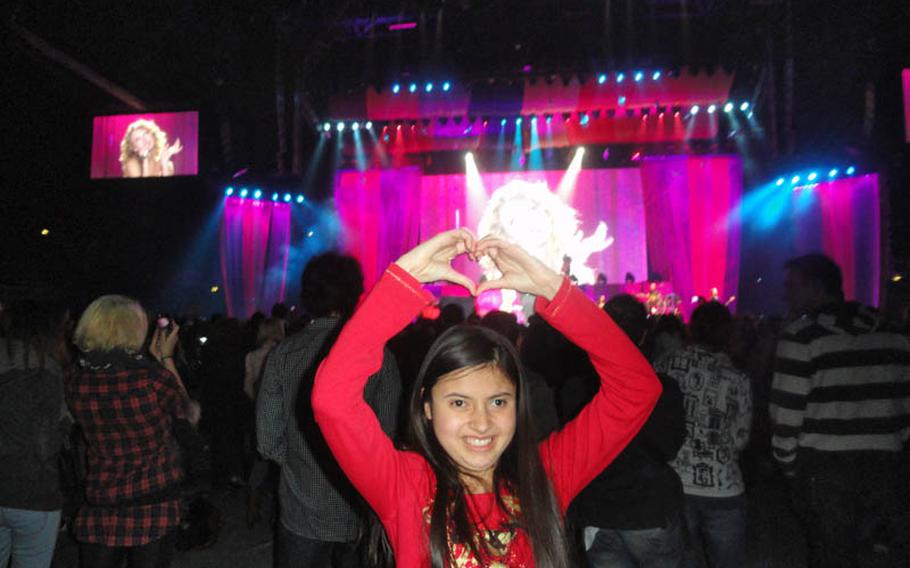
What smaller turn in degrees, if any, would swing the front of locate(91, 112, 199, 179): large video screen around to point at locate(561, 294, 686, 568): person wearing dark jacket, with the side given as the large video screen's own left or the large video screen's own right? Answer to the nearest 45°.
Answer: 0° — it already faces them

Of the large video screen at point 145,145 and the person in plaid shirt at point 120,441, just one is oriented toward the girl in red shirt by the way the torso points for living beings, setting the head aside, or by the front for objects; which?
the large video screen

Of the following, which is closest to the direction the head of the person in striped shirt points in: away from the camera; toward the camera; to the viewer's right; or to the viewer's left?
away from the camera

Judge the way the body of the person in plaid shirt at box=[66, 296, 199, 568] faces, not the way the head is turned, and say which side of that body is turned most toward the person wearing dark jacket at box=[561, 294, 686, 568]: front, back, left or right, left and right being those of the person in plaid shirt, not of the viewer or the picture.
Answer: right

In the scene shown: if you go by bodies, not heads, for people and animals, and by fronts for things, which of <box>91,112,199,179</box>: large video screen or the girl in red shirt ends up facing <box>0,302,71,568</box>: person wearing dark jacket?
the large video screen

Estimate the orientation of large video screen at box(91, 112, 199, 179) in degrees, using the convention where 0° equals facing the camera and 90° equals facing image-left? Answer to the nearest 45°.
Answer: approximately 0°

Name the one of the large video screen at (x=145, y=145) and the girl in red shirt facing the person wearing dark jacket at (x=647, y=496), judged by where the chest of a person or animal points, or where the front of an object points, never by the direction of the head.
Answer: the large video screen

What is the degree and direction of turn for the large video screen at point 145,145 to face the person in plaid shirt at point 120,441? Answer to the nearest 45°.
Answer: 0° — it already faces them

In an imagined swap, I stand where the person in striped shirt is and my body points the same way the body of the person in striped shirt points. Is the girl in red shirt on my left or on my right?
on my left

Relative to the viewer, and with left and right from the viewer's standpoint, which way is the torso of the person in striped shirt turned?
facing away from the viewer and to the left of the viewer

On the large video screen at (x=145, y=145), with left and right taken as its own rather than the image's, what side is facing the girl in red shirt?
front

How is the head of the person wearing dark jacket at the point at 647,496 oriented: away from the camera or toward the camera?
away from the camera

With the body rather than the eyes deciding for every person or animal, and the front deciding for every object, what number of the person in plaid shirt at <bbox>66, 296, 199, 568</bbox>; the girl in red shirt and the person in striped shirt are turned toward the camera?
1

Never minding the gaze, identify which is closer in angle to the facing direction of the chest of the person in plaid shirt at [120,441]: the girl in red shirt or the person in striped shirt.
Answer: the person in striped shirt

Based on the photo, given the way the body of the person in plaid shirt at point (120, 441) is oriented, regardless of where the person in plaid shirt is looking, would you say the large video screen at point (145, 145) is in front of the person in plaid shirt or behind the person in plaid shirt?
in front

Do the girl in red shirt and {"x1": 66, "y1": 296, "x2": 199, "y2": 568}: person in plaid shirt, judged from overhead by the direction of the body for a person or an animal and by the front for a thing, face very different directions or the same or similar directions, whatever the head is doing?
very different directions

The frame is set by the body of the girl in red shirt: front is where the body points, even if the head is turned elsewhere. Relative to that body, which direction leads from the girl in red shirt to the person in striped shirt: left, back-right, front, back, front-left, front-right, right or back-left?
back-left

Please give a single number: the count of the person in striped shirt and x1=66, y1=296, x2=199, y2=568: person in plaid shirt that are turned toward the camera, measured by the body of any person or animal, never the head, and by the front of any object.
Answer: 0

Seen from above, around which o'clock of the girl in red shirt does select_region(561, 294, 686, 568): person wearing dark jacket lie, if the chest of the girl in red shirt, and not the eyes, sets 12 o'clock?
The person wearing dark jacket is roughly at 7 o'clock from the girl in red shirt.

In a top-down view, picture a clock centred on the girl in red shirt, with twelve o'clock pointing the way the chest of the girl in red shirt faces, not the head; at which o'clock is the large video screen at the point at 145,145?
The large video screen is roughly at 5 o'clock from the girl in red shirt.

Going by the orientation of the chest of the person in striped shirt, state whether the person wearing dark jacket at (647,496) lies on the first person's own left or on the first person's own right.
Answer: on the first person's own left
